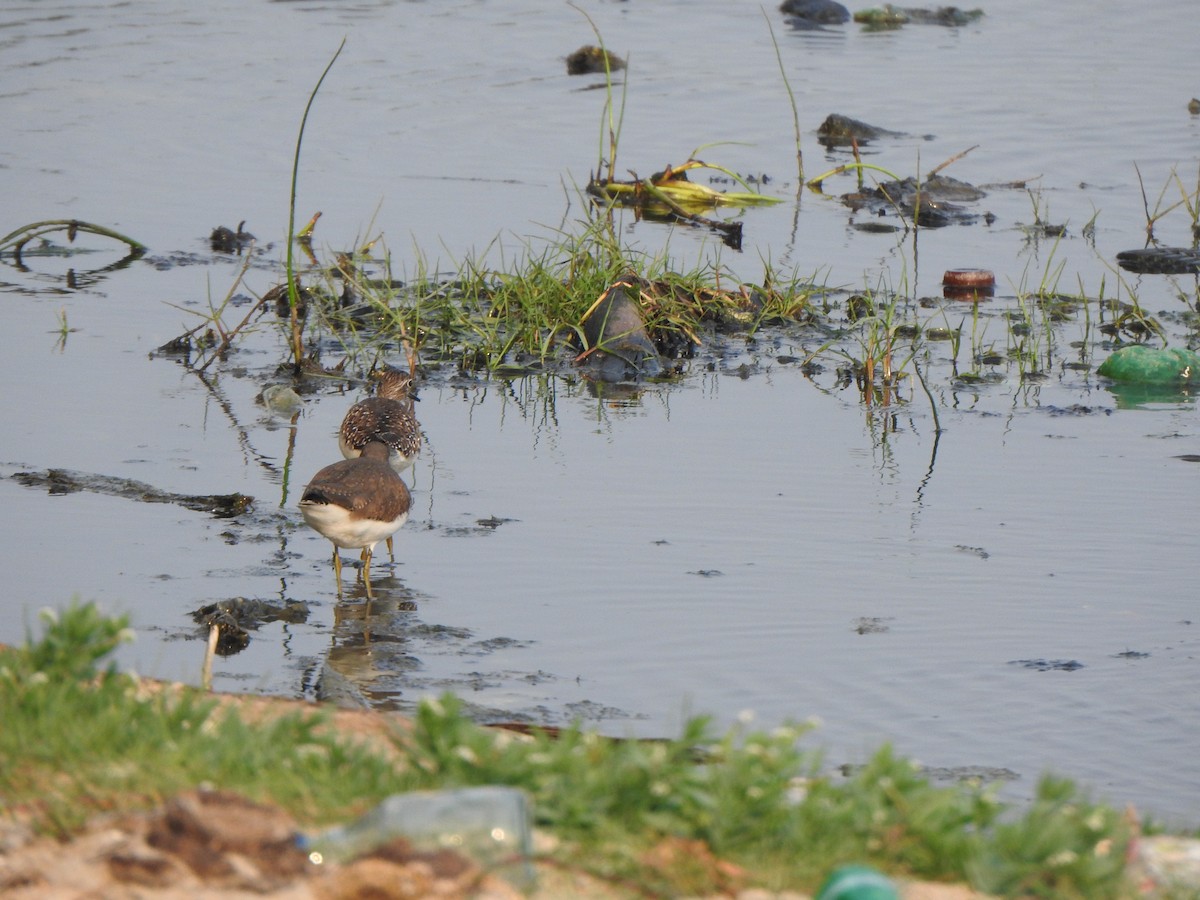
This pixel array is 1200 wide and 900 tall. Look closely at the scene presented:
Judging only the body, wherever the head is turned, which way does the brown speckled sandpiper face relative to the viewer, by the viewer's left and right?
facing away from the viewer and to the right of the viewer

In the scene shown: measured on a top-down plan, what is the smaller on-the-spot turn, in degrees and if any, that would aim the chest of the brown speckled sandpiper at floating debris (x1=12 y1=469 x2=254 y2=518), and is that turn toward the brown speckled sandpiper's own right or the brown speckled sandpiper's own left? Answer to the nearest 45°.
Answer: approximately 135° to the brown speckled sandpiper's own left

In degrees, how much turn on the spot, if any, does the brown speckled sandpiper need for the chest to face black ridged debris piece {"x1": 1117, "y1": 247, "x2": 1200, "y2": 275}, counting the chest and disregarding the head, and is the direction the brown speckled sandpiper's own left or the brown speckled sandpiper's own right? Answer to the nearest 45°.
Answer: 0° — it already faces it

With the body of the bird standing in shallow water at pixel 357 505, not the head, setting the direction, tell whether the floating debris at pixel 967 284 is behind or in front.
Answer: in front

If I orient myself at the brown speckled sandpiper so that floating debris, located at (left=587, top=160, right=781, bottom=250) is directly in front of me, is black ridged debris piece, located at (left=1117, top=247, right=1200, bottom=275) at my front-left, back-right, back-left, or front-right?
front-right

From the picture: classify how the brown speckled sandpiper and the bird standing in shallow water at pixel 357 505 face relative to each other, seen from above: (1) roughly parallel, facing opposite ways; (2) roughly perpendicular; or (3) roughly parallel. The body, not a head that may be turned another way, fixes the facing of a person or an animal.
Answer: roughly parallel

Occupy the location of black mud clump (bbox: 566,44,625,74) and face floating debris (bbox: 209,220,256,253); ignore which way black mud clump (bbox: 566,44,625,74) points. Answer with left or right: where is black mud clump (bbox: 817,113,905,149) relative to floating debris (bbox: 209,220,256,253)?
left

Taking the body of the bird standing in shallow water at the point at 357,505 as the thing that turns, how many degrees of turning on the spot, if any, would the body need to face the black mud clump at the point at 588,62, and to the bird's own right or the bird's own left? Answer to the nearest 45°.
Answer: approximately 45° to the bird's own left

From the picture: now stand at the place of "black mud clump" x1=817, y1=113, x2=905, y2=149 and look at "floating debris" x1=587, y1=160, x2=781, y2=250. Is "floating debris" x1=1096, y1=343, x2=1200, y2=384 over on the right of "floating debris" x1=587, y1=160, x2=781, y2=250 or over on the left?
left

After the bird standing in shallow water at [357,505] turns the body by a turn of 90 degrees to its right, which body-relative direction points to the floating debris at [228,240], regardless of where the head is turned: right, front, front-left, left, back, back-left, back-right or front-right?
back-left

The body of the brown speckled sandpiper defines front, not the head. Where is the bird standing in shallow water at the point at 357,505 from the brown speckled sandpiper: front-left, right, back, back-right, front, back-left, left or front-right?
back-right

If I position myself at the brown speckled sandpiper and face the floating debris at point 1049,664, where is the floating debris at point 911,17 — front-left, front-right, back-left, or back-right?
back-left

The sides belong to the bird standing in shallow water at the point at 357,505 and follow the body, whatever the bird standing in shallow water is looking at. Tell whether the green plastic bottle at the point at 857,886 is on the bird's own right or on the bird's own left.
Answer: on the bird's own right

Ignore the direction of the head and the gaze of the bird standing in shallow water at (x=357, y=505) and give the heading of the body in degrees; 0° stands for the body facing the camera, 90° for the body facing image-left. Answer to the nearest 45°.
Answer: approximately 225°

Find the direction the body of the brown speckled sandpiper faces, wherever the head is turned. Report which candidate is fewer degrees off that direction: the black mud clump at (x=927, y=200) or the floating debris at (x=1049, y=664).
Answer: the black mud clump

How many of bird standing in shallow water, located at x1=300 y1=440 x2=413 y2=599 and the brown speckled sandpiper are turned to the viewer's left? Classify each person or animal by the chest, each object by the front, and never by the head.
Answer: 0

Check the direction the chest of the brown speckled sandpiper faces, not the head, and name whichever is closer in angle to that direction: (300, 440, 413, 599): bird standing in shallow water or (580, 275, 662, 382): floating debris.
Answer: the floating debris
